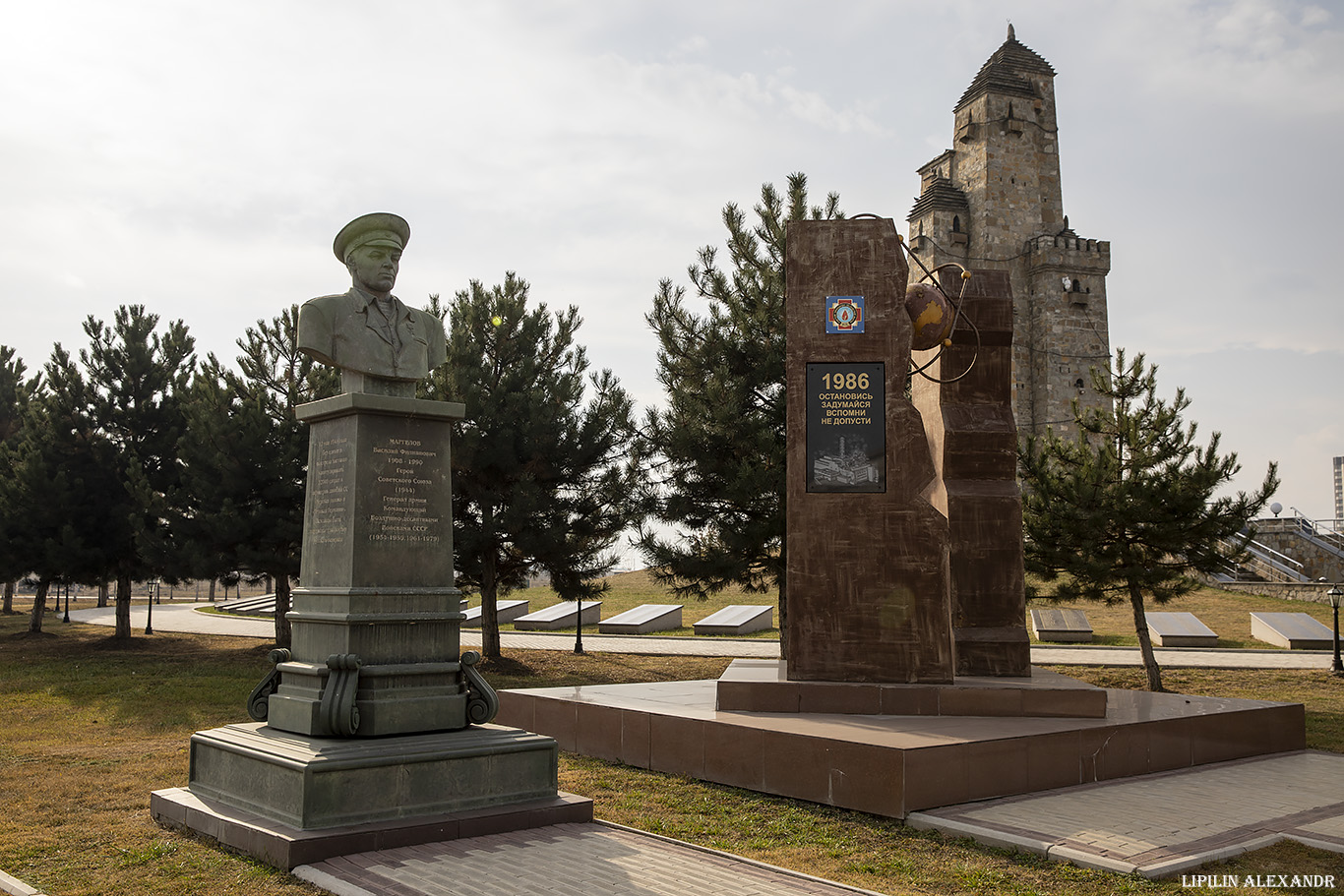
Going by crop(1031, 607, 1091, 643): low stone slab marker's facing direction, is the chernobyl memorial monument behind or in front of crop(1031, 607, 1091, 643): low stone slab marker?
in front

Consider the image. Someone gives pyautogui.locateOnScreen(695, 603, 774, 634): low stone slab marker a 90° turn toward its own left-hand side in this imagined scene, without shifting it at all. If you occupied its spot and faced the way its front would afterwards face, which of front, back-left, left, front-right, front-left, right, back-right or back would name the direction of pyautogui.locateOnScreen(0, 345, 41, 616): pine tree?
back-right

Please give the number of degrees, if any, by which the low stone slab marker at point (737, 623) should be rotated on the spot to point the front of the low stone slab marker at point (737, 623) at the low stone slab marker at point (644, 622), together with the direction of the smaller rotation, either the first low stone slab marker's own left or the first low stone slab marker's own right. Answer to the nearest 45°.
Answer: approximately 45° to the first low stone slab marker's own right

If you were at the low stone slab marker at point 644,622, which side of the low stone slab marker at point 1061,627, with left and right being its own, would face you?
right

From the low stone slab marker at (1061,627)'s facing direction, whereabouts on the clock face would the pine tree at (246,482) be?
The pine tree is roughly at 2 o'clock from the low stone slab marker.

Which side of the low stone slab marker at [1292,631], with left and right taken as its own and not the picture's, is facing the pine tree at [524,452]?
right

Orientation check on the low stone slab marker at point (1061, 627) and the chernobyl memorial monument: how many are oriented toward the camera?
2

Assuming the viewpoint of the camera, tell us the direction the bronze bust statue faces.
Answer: facing the viewer and to the right of the viewer

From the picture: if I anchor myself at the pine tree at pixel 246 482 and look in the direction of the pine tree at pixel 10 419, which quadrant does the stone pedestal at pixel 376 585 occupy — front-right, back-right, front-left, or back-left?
back-left

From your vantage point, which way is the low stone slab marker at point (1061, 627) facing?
toward the camera

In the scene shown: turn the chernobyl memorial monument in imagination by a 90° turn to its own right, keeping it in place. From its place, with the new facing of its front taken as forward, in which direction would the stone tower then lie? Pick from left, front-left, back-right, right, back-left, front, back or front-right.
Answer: right

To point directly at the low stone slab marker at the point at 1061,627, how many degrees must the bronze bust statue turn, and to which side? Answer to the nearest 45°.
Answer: approximately 90° to its left
